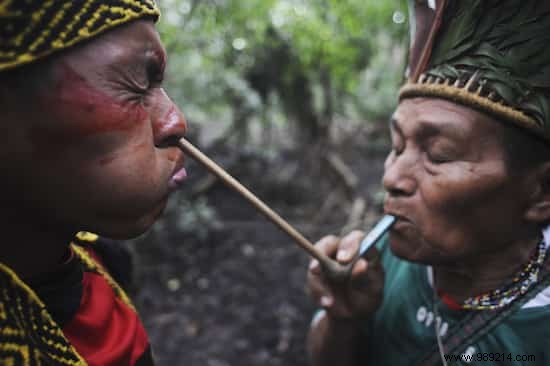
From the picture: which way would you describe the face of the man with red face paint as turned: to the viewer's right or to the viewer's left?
to the viewer's right

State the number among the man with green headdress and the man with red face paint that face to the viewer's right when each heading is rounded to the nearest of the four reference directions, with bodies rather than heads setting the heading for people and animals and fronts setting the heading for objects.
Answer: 1

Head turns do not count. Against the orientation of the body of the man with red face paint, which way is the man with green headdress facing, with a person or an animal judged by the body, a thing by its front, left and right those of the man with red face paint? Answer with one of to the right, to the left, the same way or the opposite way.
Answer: the opposite way

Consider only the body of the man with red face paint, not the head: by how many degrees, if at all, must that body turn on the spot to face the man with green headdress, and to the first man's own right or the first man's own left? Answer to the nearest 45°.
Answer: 0° — they already face them

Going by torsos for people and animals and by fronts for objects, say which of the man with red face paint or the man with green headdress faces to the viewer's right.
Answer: the man with red face paint

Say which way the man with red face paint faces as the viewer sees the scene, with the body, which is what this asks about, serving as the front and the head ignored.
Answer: to the viewer's right

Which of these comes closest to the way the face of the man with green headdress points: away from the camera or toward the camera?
toward the camera

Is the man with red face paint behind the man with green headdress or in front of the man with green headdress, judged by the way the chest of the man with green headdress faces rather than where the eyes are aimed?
in front

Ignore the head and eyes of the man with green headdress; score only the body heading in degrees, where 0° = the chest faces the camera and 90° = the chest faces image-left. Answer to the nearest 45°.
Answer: approximately 45°
